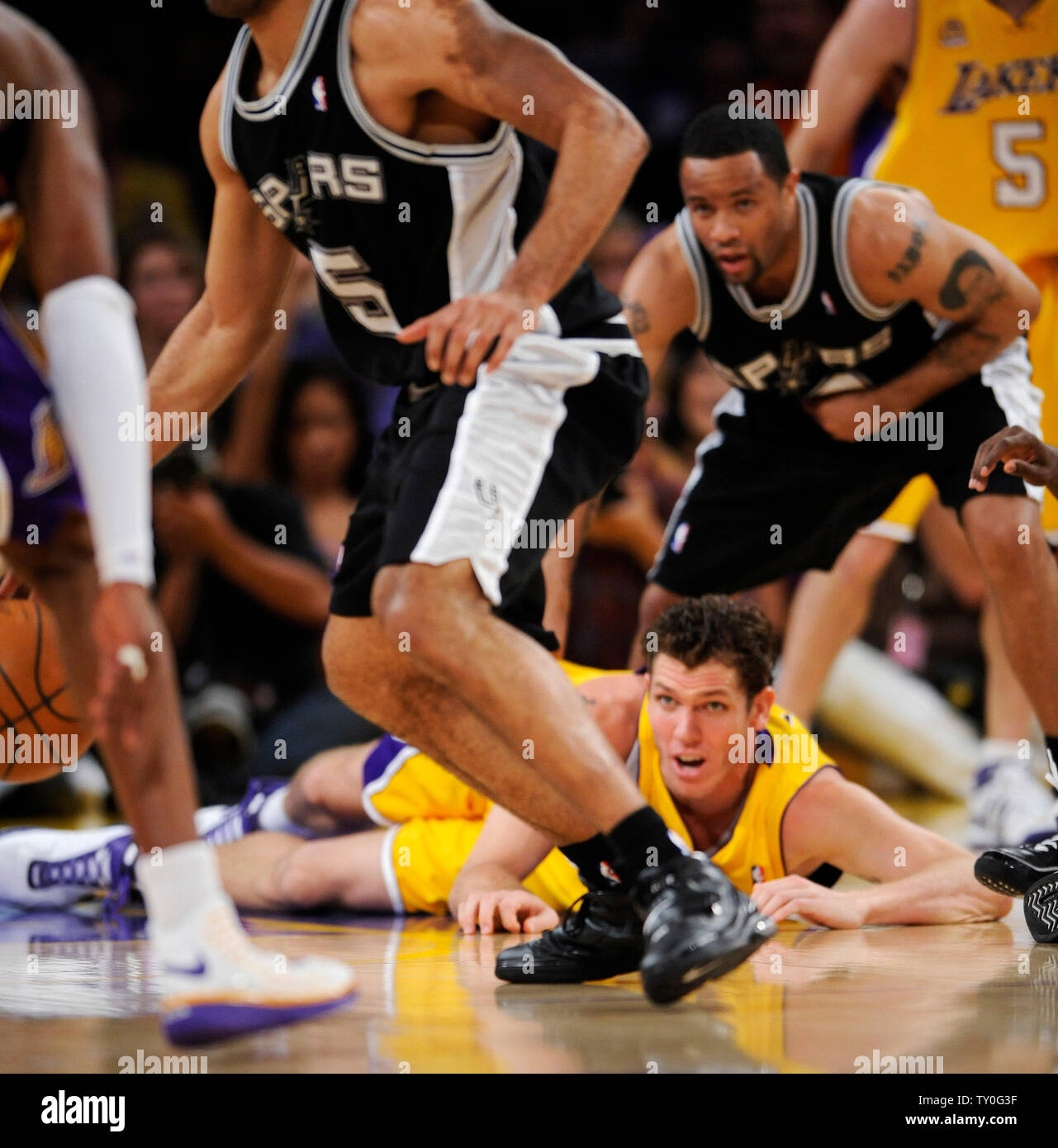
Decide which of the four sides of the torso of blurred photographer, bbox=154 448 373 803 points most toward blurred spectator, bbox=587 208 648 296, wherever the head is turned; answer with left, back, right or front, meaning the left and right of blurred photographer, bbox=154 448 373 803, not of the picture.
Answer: back

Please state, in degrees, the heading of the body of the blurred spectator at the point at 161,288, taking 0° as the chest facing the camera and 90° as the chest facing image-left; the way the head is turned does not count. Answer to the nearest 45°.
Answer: approximately 0°

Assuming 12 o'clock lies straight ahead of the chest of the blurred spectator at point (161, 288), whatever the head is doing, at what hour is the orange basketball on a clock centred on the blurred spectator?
The orange basketball is roughly at 12 o'clock from the blurred spectator.

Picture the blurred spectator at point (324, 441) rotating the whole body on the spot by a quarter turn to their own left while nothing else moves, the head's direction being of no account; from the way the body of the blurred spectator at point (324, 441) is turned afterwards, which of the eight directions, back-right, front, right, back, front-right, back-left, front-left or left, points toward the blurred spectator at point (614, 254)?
front-left

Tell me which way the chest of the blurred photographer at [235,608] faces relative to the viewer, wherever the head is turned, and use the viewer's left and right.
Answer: facing the viewer and to the left of the viewer

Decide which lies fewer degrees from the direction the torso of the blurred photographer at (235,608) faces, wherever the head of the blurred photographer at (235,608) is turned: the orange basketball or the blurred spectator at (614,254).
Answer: the orange basketball

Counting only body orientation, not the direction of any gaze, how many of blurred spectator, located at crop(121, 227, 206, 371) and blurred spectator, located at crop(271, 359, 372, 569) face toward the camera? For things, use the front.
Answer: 2

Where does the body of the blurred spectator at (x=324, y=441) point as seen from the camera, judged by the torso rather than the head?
toward the camera

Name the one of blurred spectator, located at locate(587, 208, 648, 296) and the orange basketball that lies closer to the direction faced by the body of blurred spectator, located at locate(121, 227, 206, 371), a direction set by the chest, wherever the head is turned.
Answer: the orange basketball
